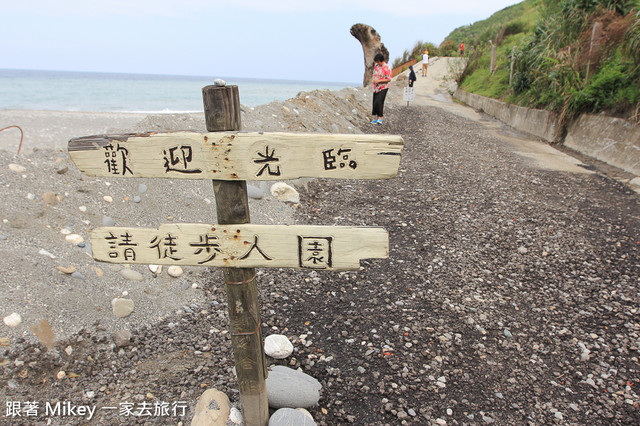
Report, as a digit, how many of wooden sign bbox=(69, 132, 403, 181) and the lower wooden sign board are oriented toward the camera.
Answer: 2

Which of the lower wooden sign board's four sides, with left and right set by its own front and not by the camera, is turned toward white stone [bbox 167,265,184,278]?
back

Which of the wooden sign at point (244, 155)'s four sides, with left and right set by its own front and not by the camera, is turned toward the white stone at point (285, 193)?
back

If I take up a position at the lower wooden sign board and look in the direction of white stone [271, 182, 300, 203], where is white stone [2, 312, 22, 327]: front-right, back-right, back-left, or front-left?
front-left

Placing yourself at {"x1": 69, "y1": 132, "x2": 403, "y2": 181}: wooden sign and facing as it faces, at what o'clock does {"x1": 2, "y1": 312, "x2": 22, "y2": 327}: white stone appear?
The white stone is roughly at 4 o'clock from the wooden sign.

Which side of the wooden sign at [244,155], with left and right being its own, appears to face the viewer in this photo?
front

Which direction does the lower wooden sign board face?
toward the camera

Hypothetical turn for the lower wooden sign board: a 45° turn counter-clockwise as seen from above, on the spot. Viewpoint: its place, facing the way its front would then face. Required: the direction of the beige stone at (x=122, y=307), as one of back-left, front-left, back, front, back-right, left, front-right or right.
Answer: back

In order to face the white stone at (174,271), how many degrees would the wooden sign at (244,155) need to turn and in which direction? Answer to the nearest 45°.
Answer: approximately 180°

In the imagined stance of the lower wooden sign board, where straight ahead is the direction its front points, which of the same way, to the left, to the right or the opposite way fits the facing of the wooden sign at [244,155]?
the same way
